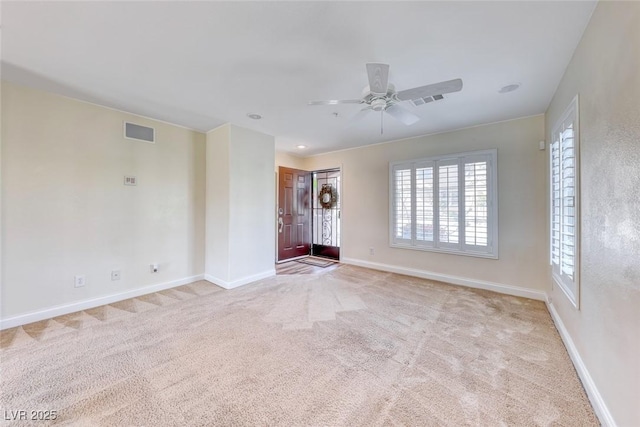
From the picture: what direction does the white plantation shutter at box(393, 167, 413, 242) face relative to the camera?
toward the camera

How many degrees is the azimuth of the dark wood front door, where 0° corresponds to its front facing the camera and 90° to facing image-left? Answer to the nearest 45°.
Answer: approximately 315°

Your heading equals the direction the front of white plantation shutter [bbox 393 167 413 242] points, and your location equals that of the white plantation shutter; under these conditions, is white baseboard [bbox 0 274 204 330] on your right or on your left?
on your right

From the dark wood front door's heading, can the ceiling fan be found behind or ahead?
ahead

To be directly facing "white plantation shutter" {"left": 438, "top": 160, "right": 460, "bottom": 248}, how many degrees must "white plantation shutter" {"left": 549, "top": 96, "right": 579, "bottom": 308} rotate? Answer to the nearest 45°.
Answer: approximately 45° to its right

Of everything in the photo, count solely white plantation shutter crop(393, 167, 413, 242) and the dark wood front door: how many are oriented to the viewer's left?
0

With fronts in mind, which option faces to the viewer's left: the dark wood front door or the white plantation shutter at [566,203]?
the white plantation shutter

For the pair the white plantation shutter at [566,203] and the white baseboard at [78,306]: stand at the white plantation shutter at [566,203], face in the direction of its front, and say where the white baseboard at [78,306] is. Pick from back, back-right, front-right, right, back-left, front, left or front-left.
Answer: front-left

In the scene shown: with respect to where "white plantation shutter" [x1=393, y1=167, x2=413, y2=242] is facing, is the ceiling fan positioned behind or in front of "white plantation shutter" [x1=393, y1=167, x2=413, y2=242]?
in front

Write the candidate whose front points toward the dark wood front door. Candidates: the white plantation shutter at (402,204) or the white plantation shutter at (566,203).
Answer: the white plantation shutter at (566,203)

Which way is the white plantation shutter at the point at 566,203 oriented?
to the viewer's left

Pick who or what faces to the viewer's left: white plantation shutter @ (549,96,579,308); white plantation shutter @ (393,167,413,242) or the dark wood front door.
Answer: white plantation shutter @ (549,96,579,308)
